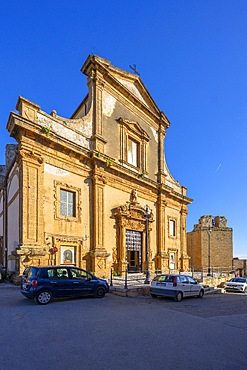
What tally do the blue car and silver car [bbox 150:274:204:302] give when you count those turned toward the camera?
0

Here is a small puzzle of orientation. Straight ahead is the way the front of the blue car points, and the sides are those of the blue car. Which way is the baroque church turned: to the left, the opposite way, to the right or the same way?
to the right

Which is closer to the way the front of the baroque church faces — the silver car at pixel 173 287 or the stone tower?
the silver car

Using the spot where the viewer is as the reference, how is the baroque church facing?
facing the viewer and to the right of the viewer

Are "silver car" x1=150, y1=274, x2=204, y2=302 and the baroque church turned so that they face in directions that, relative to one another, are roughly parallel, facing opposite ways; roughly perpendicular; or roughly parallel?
roughly perpendicular

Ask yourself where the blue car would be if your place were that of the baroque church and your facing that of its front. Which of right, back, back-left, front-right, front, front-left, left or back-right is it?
front-right

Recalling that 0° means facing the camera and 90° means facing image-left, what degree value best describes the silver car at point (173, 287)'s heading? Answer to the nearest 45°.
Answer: approximately 225°

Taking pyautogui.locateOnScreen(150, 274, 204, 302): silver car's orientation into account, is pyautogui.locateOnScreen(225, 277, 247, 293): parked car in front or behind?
in front

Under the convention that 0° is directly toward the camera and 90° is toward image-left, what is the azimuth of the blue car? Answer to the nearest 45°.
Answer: approximately 225°
